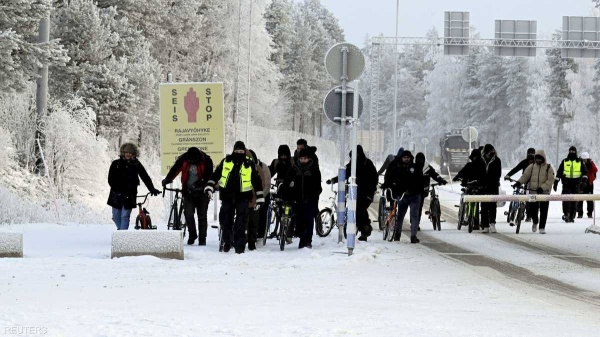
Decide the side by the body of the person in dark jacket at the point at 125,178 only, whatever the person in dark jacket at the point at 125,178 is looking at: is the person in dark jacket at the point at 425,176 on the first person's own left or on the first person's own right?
on the first person's own left

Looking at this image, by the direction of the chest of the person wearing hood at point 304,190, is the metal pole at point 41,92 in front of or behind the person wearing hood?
behind

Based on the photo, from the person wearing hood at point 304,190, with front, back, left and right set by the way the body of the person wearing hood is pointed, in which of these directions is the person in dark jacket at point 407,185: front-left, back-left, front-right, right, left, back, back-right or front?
back-left

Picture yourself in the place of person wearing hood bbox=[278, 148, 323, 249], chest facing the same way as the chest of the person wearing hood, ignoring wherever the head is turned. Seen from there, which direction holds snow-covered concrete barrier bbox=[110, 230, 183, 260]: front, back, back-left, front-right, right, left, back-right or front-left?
front-right

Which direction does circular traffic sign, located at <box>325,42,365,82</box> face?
away from the camera

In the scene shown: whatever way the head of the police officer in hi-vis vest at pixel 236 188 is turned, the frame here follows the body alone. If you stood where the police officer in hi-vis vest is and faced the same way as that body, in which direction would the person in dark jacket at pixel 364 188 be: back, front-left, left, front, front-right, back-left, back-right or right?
back-left

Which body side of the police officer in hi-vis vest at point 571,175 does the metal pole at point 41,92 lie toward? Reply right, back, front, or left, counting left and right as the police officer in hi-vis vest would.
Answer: right

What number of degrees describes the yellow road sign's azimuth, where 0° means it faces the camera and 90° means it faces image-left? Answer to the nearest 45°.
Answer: approximately 0°

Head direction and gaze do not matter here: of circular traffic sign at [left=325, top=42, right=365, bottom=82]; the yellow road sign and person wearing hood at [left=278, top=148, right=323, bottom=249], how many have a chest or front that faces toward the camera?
2

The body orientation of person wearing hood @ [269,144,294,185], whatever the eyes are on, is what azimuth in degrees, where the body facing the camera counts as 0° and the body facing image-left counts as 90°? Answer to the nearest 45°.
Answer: approximately 0°
